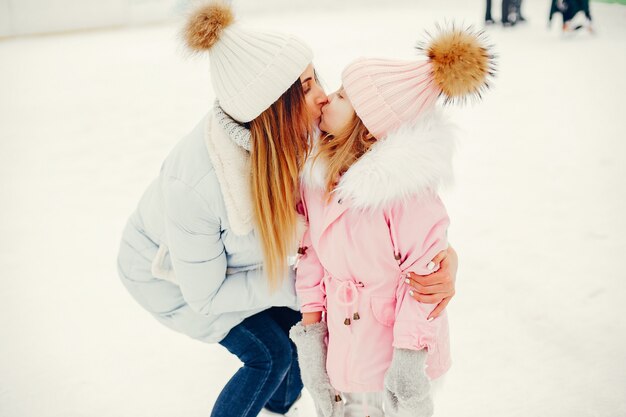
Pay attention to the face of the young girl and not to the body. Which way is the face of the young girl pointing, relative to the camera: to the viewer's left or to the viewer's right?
to the viewer's left

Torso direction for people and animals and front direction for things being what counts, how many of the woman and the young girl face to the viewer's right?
1

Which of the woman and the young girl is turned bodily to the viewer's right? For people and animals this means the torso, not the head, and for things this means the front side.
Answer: the woman

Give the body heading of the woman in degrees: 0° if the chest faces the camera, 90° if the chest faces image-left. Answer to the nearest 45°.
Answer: approximately 270°

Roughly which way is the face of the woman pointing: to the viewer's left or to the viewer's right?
to the viewer's right

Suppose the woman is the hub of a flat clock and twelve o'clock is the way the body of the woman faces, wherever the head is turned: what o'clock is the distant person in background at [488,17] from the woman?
The distant person in background is roughly at 10 o'clock from the woman.

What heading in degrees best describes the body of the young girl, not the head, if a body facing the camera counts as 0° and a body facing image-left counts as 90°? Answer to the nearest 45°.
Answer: approximately 45°

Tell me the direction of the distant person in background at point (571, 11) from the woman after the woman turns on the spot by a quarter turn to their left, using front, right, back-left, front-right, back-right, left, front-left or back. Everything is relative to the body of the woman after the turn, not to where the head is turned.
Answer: front-right
